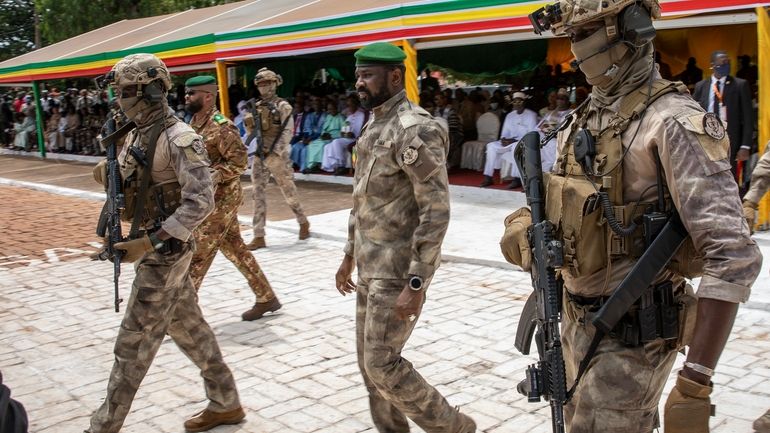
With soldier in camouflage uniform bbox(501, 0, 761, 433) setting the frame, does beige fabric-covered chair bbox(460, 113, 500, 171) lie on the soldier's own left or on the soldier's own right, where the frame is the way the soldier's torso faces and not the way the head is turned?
on the soldier's own right

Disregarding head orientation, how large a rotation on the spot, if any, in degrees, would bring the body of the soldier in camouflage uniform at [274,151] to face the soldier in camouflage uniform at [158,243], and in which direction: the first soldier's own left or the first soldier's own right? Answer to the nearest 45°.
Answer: approximately 45° to the first soldier's own left

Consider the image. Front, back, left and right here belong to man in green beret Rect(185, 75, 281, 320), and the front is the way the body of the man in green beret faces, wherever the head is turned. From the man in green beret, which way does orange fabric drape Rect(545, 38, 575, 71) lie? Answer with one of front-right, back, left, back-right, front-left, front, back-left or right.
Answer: back-right

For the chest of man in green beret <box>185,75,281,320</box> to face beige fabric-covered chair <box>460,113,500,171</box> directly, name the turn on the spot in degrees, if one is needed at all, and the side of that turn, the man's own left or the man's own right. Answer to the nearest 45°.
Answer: approximately 135° to the man's own right

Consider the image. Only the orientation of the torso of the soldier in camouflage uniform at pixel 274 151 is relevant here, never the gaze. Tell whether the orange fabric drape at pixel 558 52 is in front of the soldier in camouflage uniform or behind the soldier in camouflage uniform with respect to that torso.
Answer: behind

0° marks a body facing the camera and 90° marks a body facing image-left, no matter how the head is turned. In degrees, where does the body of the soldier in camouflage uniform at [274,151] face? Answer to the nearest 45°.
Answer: approximately 45°

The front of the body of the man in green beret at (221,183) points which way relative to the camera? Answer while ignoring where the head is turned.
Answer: to the viewer's left

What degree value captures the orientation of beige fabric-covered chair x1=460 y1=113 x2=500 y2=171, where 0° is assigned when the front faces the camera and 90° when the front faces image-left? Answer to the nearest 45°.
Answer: approximately 45°

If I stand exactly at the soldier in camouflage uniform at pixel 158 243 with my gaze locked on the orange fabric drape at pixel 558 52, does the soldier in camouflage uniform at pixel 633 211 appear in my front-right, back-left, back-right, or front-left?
back-right

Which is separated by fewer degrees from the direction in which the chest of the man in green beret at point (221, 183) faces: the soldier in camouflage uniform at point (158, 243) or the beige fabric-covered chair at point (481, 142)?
the soldier in camouflage uniform
